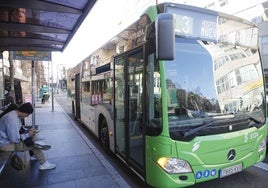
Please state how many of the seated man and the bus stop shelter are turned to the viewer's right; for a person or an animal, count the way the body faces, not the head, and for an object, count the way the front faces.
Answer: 2

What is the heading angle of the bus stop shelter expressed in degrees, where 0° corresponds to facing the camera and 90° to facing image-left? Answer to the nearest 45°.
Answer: approximately 270°

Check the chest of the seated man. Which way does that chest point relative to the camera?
to the viewer's right

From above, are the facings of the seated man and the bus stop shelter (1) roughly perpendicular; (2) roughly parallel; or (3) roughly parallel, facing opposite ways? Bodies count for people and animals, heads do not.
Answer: roughly parallel

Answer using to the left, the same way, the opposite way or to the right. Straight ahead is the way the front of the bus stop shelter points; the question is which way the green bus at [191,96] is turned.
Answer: to the right

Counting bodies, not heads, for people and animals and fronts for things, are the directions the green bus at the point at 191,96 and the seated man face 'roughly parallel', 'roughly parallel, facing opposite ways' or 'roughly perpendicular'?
roughly perpendicular

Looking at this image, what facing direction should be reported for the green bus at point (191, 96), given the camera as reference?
facing the viewer and to the right of the viewer
